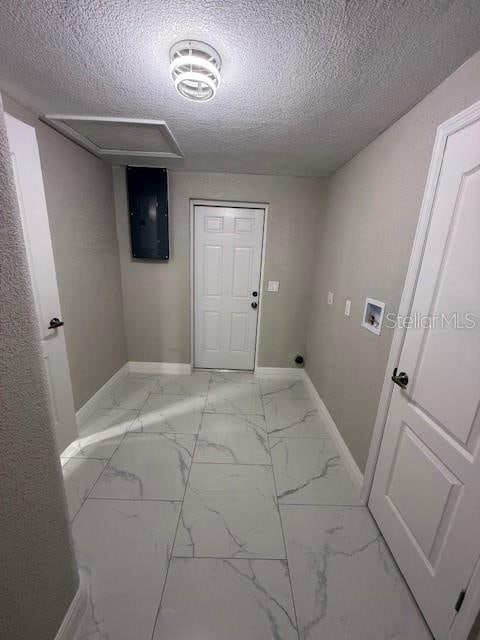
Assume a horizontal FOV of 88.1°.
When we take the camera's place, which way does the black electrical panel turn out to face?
facing the viewer

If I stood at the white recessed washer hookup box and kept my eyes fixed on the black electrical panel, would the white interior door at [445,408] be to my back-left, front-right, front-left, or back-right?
back-left

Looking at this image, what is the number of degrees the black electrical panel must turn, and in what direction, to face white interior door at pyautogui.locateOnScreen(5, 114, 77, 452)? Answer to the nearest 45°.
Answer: approximately 45° to its right

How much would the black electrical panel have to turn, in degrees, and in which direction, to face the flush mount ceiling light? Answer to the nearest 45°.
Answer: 0° — it already faces it

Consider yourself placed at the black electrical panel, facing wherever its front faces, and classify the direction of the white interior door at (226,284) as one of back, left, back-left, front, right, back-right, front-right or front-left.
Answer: left

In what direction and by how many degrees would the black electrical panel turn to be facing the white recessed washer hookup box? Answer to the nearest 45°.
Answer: approximately 45° to its left

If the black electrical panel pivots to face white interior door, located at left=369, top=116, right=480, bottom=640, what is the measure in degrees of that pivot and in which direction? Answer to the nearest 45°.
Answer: approximately 45° to its left
